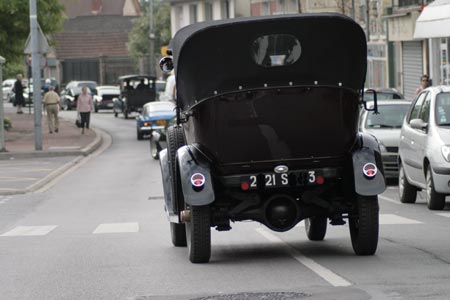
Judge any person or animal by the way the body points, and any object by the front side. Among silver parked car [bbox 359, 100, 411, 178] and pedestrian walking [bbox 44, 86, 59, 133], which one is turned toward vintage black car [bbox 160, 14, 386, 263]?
the silver parked car

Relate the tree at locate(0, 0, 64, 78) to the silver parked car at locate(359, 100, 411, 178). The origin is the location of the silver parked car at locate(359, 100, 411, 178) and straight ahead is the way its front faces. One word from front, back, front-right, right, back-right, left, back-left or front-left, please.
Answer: back-right

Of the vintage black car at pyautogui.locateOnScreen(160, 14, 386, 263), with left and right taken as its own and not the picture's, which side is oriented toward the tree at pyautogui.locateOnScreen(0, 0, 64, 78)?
front

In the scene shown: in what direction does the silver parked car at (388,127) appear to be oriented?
toward the camera

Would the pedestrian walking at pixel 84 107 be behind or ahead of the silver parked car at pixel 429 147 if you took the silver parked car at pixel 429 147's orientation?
behind

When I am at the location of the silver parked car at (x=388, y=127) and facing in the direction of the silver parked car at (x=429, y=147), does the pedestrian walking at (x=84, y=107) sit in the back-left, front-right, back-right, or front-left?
back-right

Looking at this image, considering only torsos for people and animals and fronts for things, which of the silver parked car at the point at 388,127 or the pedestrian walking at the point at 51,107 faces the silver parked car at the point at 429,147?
the silver parked car at the point at 388,127

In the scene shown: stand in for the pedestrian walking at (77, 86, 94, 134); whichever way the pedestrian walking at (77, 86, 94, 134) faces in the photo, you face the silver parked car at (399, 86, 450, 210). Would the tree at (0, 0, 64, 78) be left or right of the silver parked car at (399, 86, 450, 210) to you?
right

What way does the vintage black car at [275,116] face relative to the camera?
away from the camera

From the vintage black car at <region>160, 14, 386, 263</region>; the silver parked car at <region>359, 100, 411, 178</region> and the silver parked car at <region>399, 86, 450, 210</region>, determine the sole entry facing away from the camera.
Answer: the vintage black car

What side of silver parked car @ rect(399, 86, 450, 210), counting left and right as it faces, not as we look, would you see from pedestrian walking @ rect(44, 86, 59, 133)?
back
